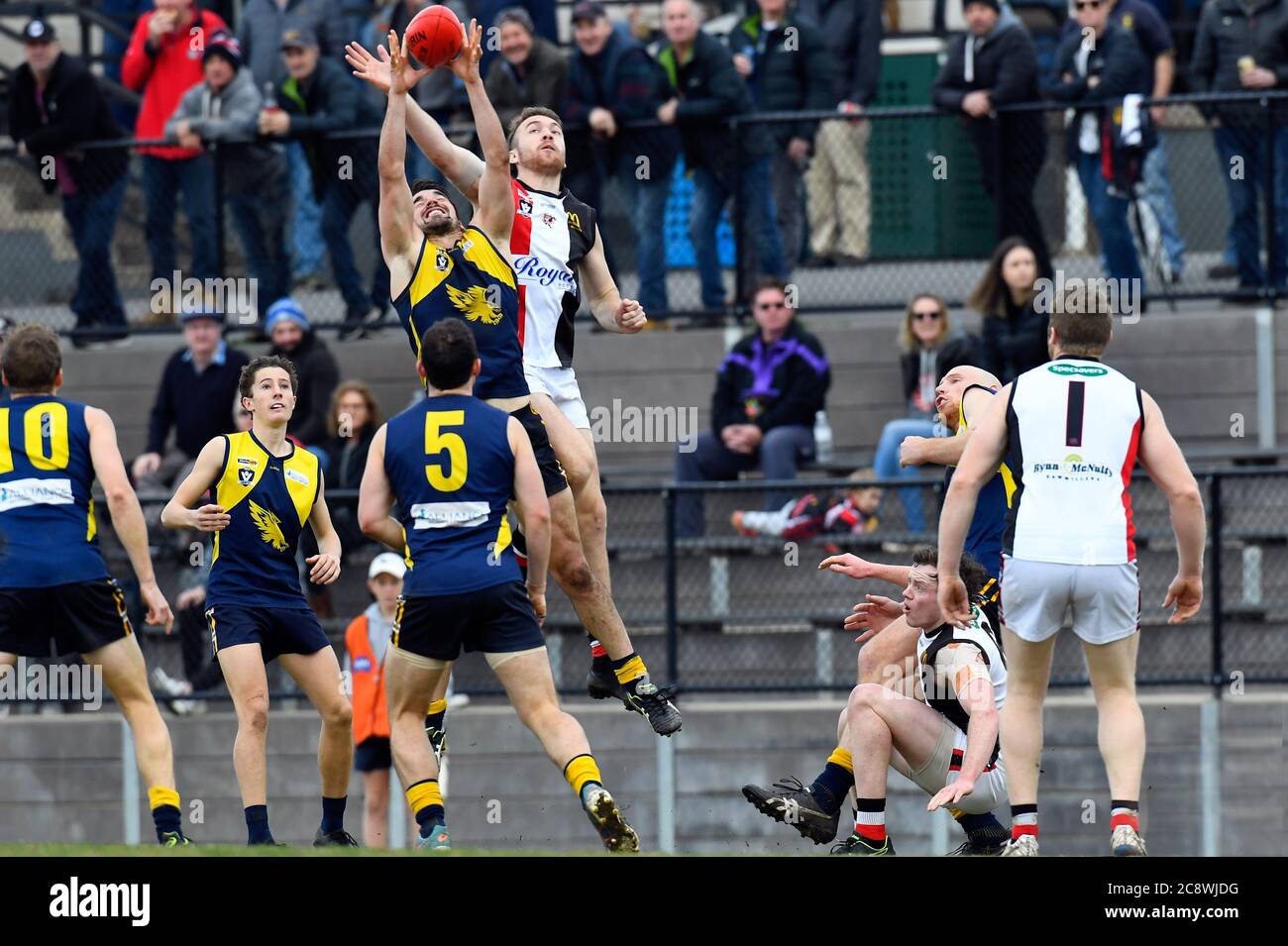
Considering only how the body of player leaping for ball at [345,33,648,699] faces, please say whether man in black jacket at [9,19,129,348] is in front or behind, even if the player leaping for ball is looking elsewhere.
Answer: behind

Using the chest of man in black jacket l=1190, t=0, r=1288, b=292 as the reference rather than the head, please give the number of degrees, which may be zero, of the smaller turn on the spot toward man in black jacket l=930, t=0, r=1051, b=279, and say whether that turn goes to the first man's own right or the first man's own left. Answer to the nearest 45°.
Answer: approximately 90° to the first man's own right

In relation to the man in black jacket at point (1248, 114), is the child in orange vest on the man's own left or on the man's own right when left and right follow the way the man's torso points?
on the man's own right

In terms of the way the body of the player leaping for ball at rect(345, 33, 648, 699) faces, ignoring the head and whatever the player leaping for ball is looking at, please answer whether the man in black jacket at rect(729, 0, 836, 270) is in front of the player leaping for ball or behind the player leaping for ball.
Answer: behind

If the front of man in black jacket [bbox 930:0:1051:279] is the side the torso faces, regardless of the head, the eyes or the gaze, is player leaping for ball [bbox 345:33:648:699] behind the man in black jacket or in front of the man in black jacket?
in front

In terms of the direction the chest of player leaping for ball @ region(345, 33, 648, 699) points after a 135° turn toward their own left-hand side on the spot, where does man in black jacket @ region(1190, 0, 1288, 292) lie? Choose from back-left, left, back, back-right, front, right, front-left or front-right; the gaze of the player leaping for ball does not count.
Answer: front

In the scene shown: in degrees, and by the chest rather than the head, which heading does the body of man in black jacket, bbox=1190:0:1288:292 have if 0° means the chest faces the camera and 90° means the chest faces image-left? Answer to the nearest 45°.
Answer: approximately 0°

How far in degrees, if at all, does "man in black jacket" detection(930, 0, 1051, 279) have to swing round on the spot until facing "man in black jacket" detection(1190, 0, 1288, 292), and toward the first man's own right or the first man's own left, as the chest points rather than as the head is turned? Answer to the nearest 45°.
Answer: approximately 135° to the first man's own left

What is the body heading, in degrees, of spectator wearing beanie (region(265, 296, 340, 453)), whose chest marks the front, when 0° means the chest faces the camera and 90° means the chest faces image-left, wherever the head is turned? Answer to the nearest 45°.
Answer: approximately 45°

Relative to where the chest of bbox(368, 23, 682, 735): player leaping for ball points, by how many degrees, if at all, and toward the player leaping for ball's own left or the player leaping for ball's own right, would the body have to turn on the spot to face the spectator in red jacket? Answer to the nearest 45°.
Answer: approximately 180°

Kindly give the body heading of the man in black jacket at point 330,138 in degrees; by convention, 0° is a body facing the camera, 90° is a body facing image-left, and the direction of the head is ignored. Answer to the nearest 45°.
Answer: approximately 45°

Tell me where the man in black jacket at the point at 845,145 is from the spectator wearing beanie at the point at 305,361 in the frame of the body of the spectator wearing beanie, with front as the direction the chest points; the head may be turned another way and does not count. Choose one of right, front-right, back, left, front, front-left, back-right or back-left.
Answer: back-left
